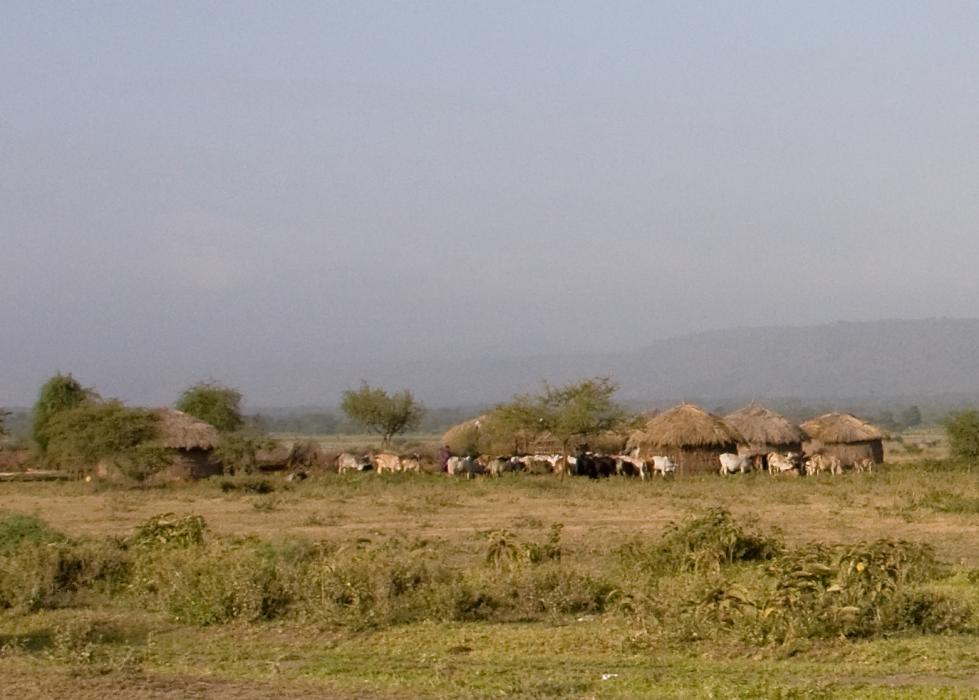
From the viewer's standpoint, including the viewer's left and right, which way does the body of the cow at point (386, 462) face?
facing to the left of the viewer

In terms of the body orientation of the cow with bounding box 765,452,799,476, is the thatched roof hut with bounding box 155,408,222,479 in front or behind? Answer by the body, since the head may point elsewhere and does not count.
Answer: in front

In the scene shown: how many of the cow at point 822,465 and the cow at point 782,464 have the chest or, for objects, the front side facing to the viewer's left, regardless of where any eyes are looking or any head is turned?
2

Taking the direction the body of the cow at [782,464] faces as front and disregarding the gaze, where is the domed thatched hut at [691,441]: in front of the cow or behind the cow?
in front

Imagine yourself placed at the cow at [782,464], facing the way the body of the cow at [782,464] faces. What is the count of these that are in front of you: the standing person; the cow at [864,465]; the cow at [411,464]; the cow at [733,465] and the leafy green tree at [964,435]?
3

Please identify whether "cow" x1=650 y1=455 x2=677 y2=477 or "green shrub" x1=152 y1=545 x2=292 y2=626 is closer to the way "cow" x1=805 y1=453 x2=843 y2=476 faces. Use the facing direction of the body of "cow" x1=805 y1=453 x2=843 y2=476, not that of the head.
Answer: the cow

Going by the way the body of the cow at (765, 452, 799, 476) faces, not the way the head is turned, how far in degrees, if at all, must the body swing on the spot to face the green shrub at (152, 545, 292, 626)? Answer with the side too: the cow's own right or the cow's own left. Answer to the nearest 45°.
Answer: approximately 90° to the cow's own right
